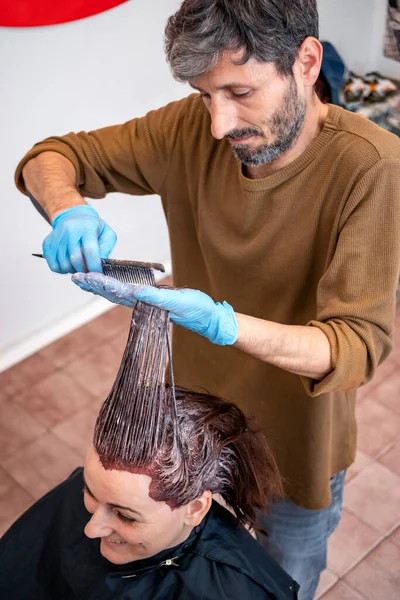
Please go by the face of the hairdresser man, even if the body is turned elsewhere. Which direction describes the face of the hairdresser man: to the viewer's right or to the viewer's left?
to the viewer's left

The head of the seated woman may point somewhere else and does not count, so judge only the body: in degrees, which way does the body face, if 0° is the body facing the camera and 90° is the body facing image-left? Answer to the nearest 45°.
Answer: approximately 45°

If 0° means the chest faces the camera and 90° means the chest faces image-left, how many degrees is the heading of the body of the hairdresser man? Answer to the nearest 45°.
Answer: approximately 45°
